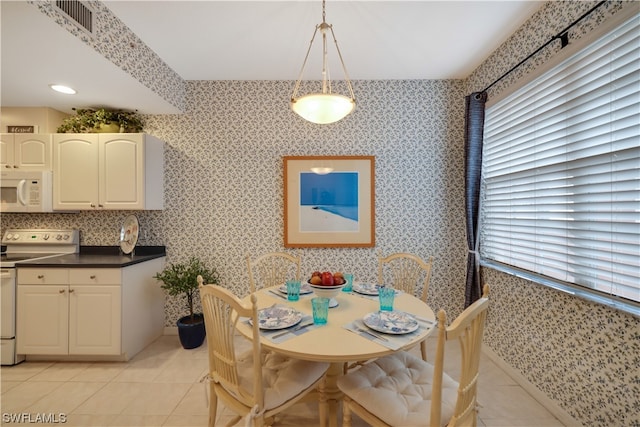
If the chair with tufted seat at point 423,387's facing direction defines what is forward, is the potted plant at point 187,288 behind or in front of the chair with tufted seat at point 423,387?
in front

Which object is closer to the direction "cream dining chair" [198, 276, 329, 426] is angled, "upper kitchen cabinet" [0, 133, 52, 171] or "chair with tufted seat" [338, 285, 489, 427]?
the chair with tufted seat

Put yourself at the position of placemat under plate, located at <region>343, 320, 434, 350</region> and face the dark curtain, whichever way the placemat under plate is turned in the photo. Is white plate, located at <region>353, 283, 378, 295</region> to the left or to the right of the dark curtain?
left

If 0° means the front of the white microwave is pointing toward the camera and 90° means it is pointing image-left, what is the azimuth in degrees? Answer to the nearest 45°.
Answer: approximately 45°

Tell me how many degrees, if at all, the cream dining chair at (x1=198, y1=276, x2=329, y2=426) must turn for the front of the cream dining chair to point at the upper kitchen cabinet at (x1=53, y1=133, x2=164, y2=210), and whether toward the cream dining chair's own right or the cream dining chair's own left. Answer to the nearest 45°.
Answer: approximately 90° to the cream dining chair's own left

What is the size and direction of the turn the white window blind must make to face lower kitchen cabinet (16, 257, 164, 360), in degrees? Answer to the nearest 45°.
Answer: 0° — it already faces it

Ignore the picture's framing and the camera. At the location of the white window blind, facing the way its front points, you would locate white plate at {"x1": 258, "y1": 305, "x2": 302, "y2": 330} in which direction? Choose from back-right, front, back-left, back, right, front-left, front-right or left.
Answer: front

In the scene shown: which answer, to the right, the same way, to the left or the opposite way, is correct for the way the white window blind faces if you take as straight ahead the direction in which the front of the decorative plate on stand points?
to the right

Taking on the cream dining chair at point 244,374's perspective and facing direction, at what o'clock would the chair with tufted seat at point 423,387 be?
The chair with tufted seat is roughly at 2 o'clock from the cream dining chair.

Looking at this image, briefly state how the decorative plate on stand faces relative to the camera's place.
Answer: facing the viewer and to the left of the viewer

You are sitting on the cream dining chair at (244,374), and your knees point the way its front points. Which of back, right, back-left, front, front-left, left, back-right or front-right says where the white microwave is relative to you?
left

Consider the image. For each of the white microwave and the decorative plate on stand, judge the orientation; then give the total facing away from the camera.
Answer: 0

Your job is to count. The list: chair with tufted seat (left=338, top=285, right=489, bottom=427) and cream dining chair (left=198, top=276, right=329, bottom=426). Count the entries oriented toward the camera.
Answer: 0

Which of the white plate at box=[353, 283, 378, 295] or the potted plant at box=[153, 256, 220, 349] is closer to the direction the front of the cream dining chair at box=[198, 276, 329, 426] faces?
the white plate
